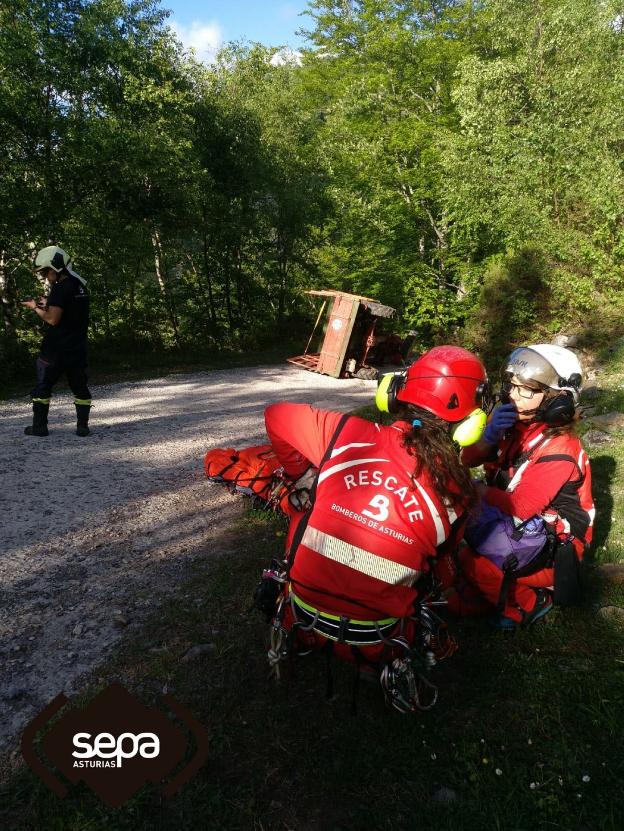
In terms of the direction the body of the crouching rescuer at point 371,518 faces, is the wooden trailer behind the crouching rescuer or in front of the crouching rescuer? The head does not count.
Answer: in front

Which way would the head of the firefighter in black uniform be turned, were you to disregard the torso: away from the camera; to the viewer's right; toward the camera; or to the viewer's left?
to the viewer's left

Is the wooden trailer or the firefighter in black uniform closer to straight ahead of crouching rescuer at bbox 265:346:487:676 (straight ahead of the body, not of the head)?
the wooden trailer

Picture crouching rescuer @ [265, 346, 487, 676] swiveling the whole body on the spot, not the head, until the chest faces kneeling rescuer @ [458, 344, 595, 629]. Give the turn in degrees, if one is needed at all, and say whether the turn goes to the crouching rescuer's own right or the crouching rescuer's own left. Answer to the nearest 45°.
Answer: approximately 45° to the crouching rescuer's own right

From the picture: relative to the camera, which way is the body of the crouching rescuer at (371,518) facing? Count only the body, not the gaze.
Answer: away from the camera

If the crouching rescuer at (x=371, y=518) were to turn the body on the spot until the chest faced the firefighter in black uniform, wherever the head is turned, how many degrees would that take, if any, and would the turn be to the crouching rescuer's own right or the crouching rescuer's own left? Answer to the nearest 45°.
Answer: approximately 45° to the crouching rescuer's own left
